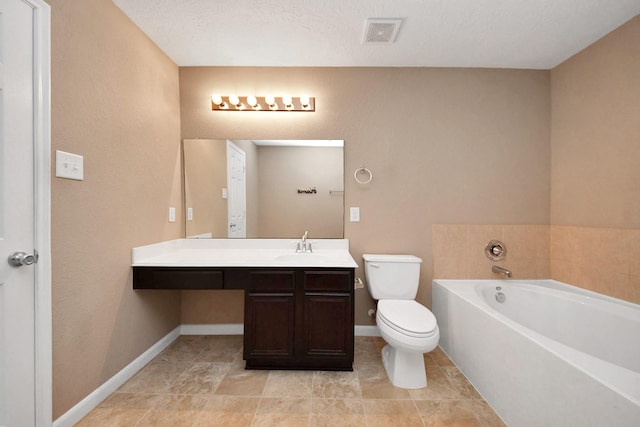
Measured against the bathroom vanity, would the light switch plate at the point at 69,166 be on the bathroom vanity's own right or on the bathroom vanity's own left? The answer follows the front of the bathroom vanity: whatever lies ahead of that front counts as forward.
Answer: on the bathroom vanity's own right

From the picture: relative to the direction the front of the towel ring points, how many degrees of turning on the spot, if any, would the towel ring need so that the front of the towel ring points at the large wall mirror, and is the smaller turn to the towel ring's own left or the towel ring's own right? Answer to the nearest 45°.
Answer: approximately 90° to the towel ring's own right

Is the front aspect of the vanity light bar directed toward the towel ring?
no

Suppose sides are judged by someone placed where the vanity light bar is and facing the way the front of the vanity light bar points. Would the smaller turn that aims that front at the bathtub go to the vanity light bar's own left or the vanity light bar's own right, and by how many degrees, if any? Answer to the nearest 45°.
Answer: approximately 45° to the vanity light bar's own left

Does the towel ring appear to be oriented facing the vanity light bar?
no

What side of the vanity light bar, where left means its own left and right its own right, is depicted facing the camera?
front

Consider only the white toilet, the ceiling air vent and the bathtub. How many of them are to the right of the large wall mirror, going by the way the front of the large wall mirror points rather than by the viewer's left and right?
0

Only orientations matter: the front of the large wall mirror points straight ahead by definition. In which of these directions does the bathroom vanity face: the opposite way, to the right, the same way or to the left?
the same way

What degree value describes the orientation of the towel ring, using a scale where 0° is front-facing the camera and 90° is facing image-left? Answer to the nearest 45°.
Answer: approximately 0°

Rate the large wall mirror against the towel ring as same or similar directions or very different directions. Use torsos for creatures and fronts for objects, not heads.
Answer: same or similar directions

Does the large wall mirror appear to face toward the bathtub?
no

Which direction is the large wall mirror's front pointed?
toward the camera

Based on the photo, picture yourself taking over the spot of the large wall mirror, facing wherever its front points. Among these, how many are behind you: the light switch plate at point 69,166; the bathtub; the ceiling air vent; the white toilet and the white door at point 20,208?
0

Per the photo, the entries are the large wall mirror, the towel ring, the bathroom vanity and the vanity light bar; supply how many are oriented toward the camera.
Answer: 4
